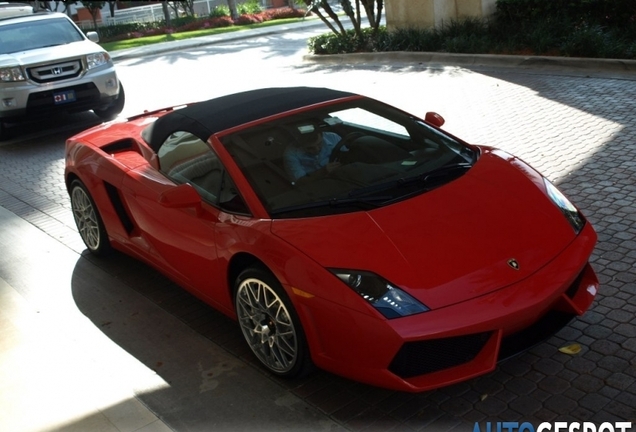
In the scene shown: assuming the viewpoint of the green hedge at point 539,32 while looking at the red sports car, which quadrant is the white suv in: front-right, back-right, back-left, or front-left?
front-right

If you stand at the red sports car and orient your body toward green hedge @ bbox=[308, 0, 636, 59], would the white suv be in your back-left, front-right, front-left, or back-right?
front-left

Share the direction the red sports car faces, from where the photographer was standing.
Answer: facing the viewer and to the right of the viewer

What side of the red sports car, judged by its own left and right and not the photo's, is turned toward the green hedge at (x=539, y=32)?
left

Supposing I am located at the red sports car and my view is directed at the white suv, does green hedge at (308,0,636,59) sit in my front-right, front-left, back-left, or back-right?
front-right

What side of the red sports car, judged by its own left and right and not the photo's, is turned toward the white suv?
back
